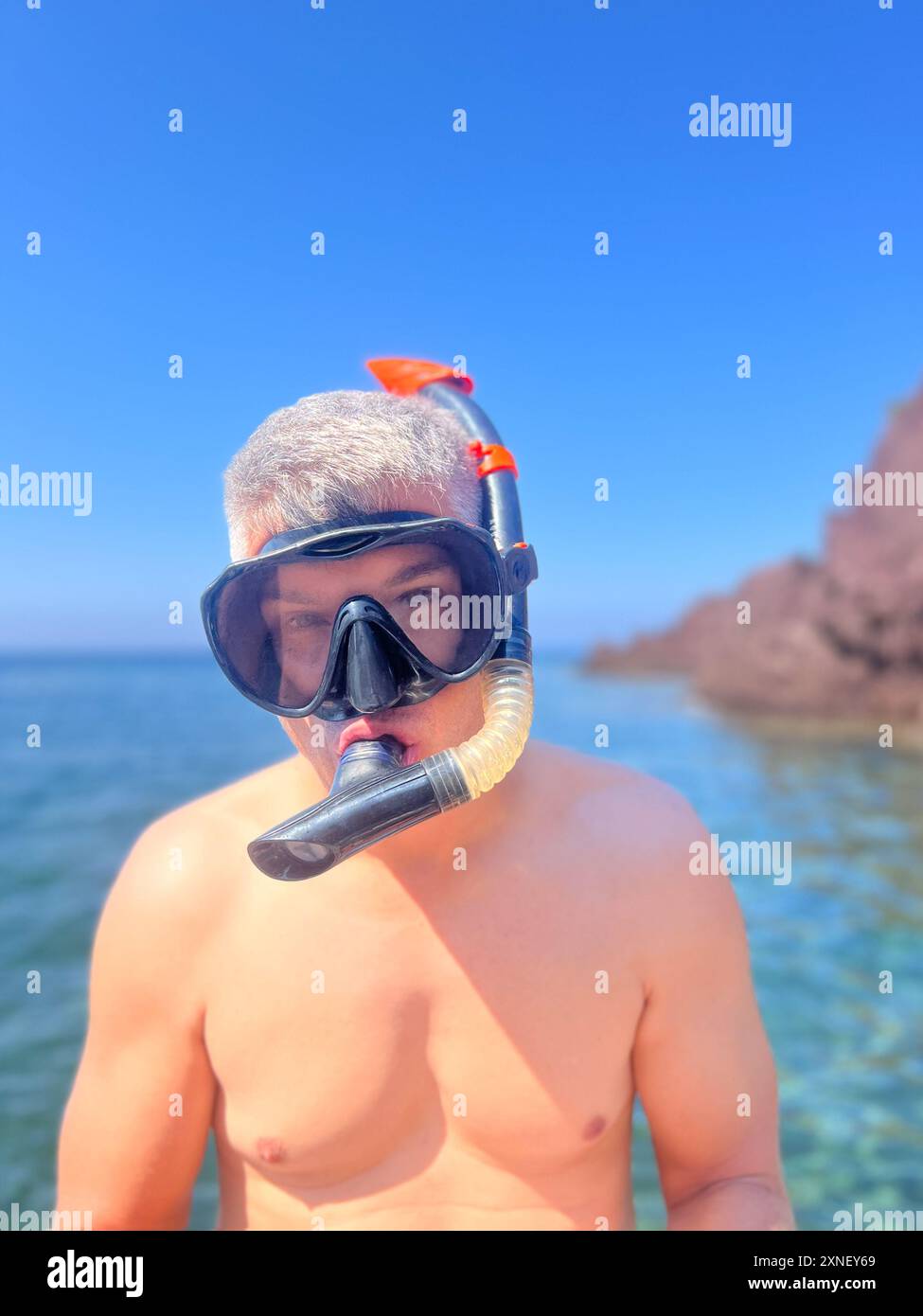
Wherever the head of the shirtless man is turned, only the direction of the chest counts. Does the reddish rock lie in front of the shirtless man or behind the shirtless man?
behind

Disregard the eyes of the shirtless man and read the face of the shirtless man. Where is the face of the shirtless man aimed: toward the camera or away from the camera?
toward the camera

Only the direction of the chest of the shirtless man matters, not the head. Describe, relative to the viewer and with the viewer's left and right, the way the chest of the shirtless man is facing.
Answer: facing the viewer
